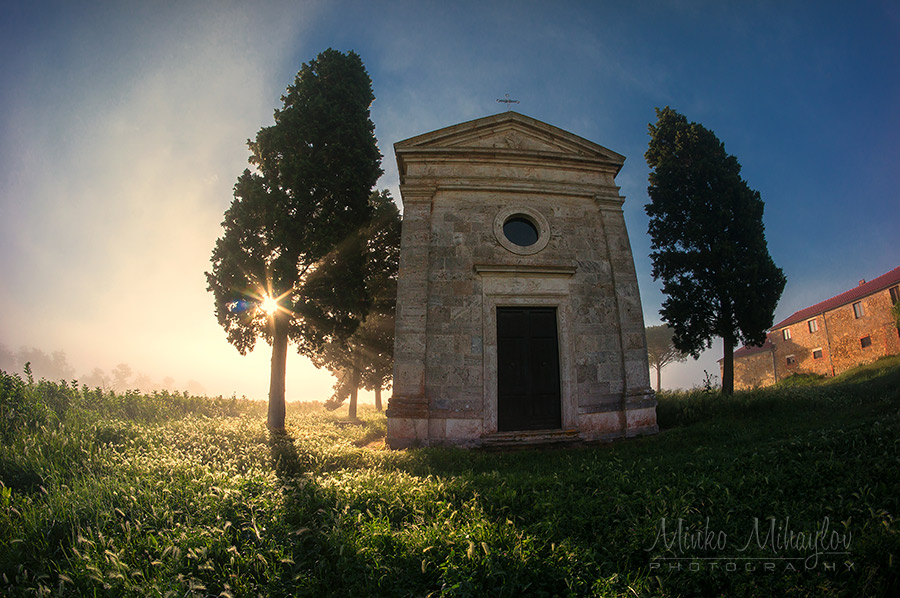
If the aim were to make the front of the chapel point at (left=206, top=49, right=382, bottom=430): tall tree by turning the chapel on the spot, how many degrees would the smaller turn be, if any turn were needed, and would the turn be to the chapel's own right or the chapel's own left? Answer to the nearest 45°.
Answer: approximately 90° to the chapel's own right

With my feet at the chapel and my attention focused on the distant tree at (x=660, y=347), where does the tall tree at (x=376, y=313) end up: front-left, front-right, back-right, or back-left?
front-left

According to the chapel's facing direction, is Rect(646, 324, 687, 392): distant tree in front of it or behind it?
behind

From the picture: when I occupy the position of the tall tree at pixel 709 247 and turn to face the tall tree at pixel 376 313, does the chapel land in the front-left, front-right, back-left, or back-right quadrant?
front-left

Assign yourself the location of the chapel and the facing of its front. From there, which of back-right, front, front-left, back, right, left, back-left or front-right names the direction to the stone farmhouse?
back-left

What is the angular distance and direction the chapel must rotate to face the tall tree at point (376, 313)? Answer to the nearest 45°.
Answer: approximately 135° to its right

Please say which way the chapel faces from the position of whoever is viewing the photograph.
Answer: facing the viewer

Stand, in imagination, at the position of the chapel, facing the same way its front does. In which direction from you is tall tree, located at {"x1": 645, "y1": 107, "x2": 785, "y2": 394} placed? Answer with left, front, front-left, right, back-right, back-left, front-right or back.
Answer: back-left

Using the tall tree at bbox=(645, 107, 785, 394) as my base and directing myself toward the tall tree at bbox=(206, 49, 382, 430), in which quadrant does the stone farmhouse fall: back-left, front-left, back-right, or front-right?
back-right
